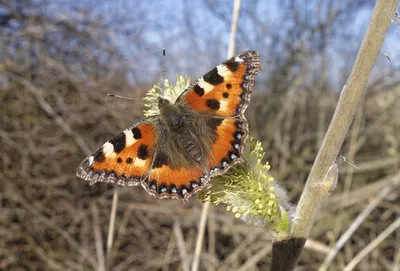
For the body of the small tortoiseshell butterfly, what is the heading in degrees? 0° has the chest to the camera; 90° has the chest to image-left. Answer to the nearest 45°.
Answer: approximately 135°
